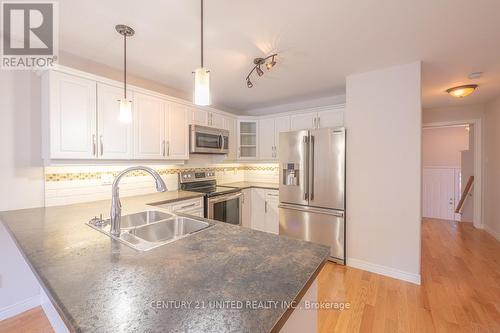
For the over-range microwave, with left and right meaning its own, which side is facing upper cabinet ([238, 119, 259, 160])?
left

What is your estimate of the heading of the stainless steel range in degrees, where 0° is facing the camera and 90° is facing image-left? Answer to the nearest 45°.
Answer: approximately 315°

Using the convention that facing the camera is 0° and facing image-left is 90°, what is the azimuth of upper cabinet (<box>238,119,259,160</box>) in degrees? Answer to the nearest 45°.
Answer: approximately 0°

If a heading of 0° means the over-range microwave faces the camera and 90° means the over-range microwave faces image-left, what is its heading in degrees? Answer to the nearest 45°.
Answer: approximately 315°

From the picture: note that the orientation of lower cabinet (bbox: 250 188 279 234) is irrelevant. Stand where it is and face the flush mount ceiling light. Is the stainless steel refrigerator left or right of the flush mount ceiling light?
right

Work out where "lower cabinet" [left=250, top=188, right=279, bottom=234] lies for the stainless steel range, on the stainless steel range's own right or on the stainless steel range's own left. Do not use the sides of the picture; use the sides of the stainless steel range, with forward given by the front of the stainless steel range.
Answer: on the stainless steel range's own left

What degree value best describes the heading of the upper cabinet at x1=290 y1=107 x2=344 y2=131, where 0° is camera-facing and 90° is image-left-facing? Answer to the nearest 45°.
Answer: approximately 45°

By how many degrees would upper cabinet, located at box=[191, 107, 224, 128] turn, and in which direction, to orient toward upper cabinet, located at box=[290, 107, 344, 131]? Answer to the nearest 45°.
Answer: approximately 45° to its left

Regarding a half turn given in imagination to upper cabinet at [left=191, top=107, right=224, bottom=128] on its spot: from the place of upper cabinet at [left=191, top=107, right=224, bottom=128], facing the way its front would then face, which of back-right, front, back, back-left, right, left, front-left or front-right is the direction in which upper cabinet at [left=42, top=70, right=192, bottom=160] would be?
left

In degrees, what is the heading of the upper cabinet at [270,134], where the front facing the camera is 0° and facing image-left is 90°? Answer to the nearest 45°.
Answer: approximately 45°

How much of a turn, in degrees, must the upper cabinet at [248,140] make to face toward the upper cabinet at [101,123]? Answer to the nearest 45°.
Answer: approximately 45° to its right

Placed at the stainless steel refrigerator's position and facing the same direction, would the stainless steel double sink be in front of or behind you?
in front
